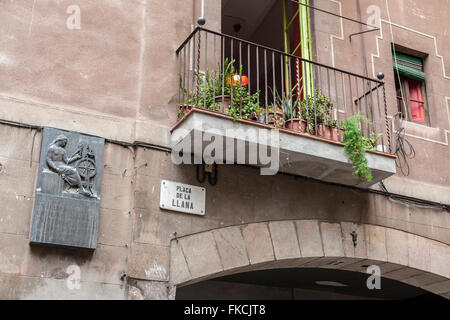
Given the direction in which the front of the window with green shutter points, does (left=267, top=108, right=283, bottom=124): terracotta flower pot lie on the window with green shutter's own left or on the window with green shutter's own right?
on the window with green shutter's own right

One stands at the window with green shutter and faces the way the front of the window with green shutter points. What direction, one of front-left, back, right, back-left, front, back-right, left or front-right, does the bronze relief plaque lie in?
right

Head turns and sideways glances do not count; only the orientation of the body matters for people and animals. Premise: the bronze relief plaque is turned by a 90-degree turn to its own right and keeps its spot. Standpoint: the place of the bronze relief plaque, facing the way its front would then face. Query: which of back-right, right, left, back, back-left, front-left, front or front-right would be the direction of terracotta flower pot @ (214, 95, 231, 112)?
back

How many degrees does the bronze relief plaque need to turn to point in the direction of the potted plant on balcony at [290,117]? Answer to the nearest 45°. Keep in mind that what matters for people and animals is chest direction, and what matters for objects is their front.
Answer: approximately 90° to its left

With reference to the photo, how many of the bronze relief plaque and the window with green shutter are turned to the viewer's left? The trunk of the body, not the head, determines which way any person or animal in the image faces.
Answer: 0

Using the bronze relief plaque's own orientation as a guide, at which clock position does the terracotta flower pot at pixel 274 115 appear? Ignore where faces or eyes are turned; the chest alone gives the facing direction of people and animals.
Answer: The terracotta flower pot is roughly at 9 o'clock from the bronze relief plaque.

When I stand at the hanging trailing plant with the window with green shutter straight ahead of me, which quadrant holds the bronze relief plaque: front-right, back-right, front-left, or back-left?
back-left

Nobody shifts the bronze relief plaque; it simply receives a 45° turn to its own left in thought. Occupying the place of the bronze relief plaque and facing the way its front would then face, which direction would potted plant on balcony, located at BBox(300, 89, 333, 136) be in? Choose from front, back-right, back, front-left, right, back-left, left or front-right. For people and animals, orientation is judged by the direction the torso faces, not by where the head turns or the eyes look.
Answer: front-left

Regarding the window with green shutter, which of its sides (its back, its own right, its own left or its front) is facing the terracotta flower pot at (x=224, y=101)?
right

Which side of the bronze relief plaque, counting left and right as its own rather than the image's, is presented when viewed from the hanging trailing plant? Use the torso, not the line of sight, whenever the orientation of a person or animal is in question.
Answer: left

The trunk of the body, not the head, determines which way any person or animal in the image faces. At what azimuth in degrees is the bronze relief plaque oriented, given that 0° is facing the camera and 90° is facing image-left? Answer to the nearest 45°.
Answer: approximately 0°
